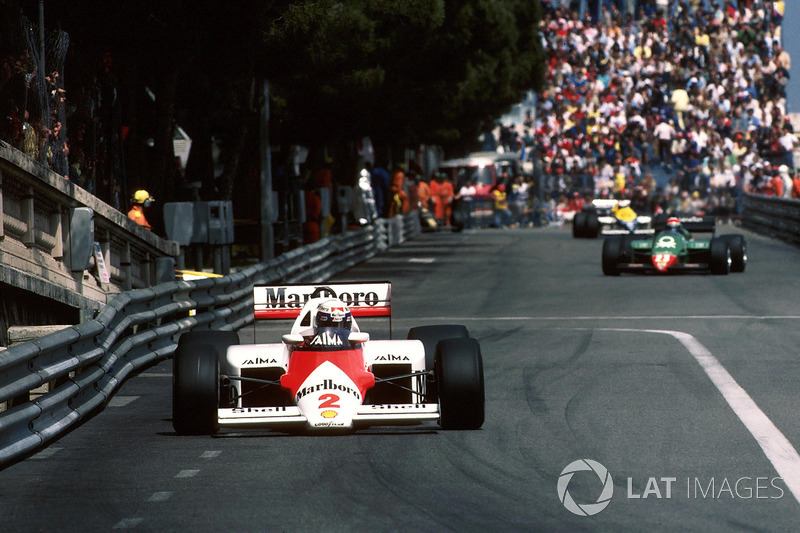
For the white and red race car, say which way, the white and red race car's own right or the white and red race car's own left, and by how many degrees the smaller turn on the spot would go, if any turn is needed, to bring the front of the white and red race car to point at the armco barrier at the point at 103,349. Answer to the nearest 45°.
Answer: approximately 135° to the white and red race car's own right

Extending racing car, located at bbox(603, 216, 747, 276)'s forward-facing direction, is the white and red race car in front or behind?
in front

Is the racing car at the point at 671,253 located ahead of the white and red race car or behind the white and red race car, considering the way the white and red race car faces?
behind

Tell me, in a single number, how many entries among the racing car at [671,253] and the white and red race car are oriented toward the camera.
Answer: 2

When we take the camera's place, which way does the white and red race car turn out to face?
facing the viewer

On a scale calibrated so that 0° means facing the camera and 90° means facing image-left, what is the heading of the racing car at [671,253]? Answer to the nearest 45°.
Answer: approximately 0°
